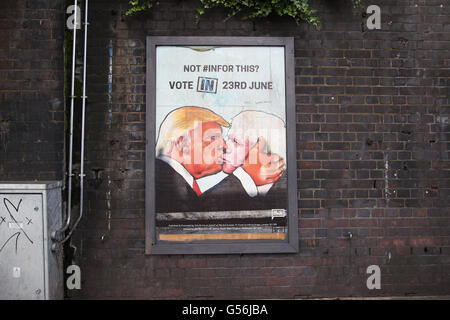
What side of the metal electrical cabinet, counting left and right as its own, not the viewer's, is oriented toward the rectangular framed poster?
left

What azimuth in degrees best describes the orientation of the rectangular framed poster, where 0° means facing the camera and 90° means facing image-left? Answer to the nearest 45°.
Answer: approximately 0°

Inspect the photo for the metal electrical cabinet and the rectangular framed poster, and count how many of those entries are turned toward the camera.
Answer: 2

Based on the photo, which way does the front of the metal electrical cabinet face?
toward the camera

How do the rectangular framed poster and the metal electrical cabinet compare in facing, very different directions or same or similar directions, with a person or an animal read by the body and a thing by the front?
same or similar directions
